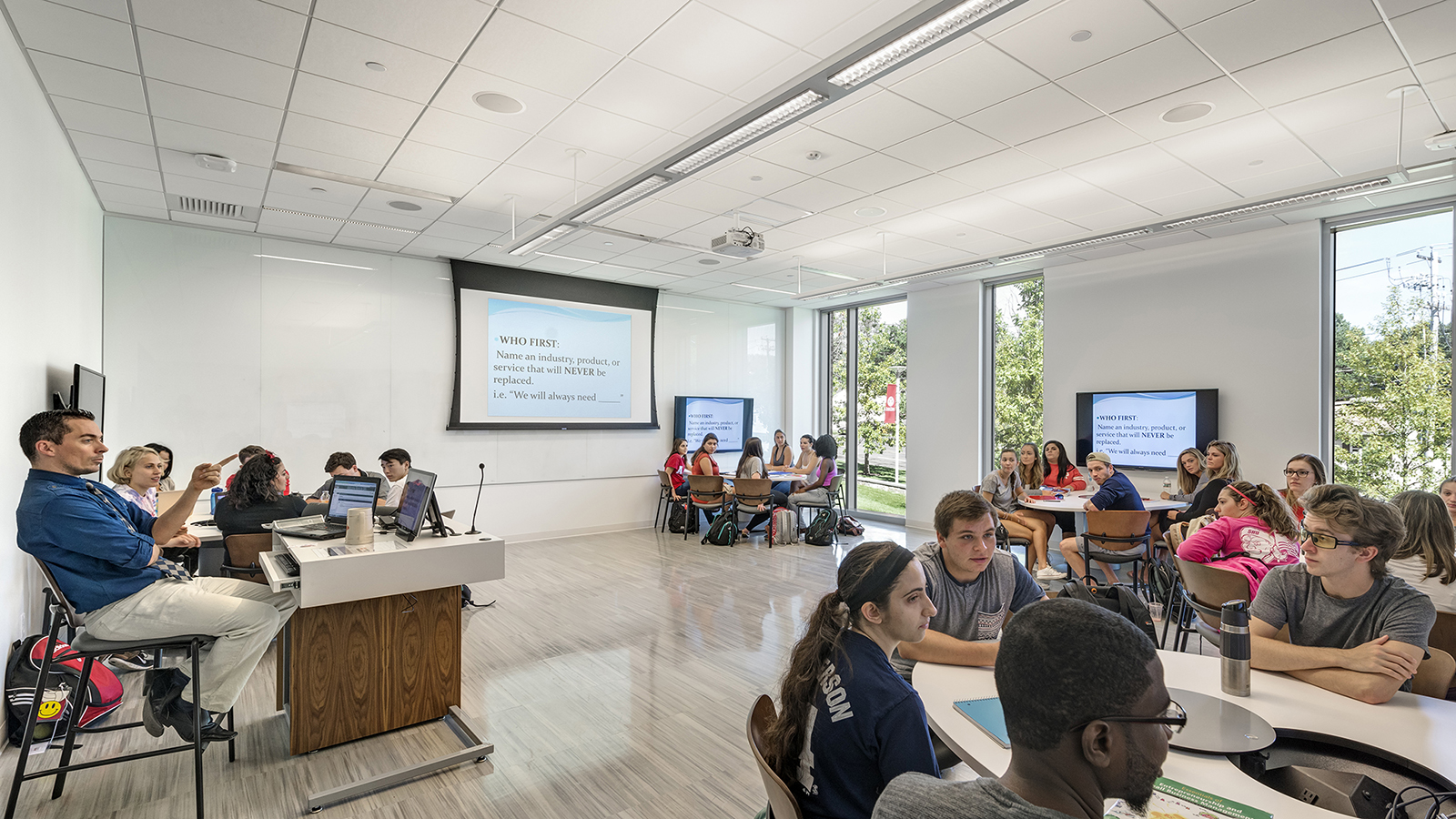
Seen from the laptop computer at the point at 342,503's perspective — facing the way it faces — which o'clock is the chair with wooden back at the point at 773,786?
The chair with wooden back is roughly at 10 o'clock from the laptop computer.

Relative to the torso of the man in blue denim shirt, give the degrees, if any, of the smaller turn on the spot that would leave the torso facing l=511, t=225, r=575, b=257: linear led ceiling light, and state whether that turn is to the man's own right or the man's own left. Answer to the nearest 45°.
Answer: approximately 45° to the man's own left

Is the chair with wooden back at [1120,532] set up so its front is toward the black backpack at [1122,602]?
no

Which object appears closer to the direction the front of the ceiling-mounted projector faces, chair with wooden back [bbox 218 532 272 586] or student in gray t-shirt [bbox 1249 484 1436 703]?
the chair with wooden back

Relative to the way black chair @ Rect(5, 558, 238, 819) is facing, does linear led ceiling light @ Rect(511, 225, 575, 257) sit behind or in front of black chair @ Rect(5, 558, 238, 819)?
in front

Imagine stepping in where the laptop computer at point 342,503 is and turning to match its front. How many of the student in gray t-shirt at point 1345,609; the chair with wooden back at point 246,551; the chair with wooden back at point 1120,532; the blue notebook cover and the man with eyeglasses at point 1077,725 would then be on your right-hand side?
1

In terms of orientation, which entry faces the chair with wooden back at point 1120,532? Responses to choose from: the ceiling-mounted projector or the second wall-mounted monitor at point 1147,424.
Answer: the second wall-mounted monitor

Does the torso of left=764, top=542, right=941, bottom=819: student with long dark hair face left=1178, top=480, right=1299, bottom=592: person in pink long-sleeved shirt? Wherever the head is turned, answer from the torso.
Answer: yes

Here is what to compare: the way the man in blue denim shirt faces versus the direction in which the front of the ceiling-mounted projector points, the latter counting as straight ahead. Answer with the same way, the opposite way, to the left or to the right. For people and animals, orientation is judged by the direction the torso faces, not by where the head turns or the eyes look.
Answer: to the right

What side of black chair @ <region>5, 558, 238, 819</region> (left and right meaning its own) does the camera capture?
right

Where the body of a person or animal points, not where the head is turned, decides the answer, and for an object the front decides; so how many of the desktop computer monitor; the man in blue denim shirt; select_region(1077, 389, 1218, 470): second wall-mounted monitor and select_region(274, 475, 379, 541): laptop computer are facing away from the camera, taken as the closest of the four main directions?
0

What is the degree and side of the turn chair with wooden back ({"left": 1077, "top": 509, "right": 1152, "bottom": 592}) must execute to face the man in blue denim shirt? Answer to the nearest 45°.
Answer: approximately 135° to its left

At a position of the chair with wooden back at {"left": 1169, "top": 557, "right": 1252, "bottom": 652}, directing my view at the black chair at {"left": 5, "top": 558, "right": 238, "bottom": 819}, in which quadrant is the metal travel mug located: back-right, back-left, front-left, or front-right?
front-left

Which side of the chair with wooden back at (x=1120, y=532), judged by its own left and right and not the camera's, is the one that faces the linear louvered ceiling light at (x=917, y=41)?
back

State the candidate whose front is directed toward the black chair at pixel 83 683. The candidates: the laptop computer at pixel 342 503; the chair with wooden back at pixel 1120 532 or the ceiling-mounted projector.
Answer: the laptop computer

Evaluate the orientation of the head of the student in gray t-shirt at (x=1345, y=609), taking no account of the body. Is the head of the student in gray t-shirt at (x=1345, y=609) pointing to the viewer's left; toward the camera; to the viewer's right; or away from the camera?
to the viewer's left

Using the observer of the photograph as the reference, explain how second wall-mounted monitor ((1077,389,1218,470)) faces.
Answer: facing the viewer

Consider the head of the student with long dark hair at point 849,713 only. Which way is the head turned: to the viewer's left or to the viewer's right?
to the viewer's right

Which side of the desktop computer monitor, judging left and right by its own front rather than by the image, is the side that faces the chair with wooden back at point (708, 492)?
back
